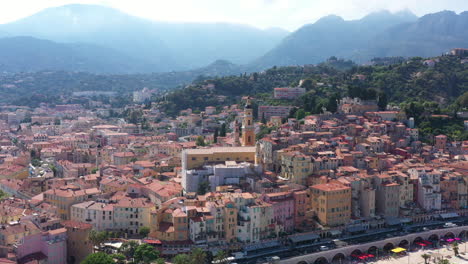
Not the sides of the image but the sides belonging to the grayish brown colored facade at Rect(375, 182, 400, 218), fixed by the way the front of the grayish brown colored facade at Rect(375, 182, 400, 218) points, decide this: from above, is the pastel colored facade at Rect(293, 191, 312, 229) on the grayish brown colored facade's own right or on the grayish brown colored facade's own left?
on the grayish brown colored facade's own right

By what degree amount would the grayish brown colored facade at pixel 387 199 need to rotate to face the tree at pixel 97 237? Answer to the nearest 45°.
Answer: approximately 90° to its right

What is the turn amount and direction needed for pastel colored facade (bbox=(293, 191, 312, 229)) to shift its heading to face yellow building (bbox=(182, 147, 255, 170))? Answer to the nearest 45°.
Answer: approximately 180°

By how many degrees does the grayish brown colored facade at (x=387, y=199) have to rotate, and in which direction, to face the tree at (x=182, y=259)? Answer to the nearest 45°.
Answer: approximately 90° to its right

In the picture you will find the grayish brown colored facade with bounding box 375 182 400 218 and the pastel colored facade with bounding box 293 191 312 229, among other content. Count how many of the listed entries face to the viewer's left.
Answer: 0

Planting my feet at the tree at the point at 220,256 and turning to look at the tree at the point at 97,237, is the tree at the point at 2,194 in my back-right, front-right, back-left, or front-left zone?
front-right

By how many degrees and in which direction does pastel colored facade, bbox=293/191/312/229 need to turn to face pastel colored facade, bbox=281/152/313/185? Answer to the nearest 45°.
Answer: approximately 135° to its left

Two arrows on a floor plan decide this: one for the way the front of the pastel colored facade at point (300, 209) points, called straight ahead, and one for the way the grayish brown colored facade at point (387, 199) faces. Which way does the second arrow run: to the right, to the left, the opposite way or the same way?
the same way

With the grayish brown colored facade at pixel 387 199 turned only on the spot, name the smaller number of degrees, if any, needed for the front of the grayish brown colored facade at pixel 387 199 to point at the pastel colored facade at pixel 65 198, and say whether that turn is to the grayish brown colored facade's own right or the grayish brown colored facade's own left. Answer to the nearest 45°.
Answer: approximately 90° to the grayish brown colored facade's own right

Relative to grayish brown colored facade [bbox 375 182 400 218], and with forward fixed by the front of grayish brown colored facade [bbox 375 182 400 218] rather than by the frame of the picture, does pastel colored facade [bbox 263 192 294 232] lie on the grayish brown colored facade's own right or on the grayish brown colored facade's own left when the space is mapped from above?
on the grayish brown colored facade's own right

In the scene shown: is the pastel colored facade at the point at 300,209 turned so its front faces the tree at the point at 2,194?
no

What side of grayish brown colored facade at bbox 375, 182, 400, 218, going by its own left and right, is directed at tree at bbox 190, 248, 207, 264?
right

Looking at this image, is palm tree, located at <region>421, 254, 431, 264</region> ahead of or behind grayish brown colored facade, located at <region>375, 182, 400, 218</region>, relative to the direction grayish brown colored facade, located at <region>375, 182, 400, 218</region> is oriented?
ahead

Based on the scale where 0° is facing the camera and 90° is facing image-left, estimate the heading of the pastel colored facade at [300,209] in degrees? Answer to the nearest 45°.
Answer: approximately 315°

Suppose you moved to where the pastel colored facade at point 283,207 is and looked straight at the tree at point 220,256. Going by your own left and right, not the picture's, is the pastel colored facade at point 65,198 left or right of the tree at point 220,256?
right

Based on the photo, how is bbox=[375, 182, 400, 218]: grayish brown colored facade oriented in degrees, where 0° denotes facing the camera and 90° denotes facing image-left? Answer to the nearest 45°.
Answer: approximately 315°

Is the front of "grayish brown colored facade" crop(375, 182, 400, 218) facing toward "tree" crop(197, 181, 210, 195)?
no

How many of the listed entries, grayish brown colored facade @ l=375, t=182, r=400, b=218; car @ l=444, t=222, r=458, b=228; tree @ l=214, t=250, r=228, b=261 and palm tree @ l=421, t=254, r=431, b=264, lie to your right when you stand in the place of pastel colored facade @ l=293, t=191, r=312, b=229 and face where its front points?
1

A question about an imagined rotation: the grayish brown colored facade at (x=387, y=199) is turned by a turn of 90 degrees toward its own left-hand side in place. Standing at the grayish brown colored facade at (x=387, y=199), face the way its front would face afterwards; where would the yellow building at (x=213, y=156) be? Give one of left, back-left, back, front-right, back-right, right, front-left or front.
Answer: back-left

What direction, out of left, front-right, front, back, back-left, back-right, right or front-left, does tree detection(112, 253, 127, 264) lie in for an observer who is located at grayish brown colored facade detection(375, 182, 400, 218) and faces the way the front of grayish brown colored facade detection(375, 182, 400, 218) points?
right

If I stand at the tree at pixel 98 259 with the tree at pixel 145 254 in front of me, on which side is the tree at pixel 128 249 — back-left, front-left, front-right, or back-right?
front-left

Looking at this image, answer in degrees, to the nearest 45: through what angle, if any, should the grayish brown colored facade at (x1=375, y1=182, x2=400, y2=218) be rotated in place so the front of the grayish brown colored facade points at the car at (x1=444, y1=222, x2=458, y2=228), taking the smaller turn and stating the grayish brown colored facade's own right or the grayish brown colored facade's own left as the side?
approximately 45° to the grayish brown colored facade's own left

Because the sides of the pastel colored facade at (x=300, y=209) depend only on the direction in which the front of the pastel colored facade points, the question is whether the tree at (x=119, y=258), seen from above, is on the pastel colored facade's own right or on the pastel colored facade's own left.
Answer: on the pastel colored facade's own right

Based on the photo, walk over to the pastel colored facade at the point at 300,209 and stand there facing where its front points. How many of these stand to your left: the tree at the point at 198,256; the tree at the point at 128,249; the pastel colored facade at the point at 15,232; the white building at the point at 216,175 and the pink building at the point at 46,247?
0
